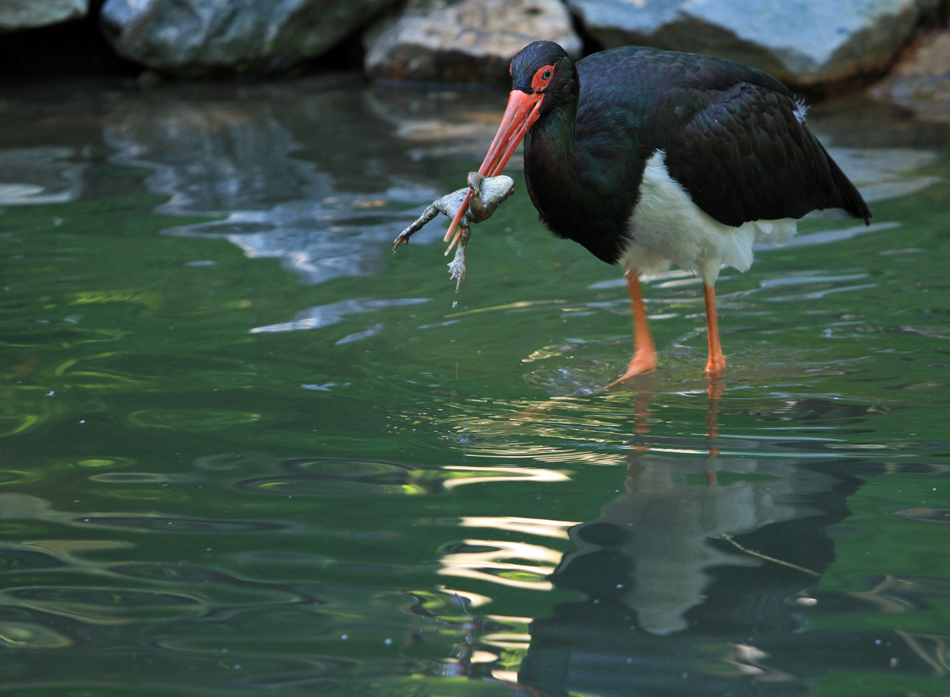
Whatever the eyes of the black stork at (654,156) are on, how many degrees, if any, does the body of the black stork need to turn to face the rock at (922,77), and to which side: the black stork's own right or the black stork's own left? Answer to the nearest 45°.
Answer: approximately 135° to the black stork's own right

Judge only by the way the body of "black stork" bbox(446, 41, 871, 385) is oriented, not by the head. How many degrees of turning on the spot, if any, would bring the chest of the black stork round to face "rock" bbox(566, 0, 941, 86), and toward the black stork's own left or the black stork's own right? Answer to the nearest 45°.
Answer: approximately 135° to the black stork's own right

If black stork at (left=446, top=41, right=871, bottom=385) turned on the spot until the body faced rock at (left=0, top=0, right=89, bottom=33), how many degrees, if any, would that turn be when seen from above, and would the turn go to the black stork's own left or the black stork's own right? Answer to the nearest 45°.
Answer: approximately 90° to the black stork's own right

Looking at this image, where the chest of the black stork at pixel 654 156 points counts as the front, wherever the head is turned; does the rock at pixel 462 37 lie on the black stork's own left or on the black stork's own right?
on the black stork's own right

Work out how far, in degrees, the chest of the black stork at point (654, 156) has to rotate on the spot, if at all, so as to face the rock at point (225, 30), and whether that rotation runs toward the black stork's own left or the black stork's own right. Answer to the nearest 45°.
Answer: approximately 90° to the black stork's own right

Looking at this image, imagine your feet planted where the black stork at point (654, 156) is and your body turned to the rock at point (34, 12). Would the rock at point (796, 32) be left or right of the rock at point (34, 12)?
right

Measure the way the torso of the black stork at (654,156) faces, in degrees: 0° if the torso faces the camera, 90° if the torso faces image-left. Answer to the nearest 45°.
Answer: approximately 45°
